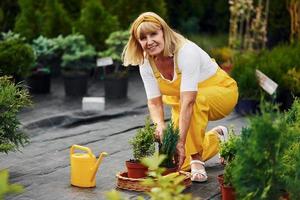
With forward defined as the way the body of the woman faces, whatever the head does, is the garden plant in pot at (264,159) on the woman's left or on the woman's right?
on the woman's left

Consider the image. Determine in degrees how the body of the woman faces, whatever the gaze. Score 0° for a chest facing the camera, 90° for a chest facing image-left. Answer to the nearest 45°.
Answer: approximately 45°

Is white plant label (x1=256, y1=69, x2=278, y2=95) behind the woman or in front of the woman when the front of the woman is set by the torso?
behind

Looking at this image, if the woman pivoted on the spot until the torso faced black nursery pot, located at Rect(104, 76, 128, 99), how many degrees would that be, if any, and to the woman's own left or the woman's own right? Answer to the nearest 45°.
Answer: approximately 135° to the woman's own right

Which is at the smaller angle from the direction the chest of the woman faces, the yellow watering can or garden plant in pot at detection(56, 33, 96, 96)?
the yellow watering can

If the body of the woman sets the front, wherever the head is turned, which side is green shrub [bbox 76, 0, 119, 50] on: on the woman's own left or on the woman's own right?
on the woman's own right

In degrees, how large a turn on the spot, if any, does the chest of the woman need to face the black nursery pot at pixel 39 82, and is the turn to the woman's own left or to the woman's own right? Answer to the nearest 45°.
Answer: approximately 90° to the woman's own right

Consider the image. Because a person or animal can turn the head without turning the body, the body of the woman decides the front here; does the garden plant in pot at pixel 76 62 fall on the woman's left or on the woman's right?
on the woman's right

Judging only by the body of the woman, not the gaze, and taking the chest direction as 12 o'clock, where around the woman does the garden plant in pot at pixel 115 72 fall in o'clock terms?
The garden plant in pot is roughly at 4 o'clock from the woman.

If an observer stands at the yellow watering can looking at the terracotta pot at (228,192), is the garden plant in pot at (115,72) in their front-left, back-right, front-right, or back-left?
back-left

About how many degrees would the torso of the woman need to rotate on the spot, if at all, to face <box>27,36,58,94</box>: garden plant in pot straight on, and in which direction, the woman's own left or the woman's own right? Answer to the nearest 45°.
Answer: approximately 90° to the woman's own right

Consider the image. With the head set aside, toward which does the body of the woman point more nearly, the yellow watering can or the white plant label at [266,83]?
the yellow watering can
